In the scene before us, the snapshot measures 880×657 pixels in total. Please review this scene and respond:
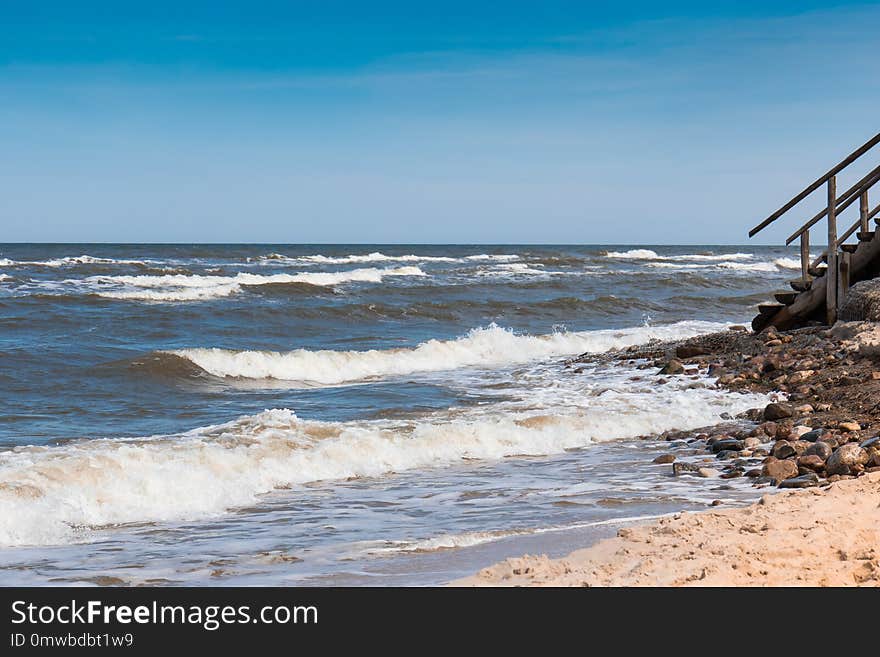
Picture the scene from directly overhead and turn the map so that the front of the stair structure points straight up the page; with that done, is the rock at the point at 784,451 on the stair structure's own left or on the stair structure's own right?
on the stair structure's own left

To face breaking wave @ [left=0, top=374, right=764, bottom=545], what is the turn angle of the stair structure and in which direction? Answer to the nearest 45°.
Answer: approximately 45° to its left

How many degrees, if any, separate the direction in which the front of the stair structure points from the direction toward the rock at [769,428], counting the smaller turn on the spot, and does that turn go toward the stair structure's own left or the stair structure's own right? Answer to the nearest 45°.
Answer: approximately 90° to the stair structure's own left

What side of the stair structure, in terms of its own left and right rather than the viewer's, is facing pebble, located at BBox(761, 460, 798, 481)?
left

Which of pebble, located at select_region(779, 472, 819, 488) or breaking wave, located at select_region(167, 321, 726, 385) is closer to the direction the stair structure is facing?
the breaking wave

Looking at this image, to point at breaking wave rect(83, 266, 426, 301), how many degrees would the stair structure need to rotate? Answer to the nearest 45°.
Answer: approximately 45° to its right

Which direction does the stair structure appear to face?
to the viewer's left

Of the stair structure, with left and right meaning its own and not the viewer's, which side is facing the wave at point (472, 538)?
left

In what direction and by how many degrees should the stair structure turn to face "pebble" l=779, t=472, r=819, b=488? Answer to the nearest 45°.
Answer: approximately 90° to its left

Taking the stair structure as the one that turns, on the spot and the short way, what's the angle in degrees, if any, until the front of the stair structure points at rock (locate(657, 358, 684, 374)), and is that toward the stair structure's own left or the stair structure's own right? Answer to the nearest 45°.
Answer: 0° — it already faces it

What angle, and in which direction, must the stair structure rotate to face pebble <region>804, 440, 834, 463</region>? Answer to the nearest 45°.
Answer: approximately 90° to its left

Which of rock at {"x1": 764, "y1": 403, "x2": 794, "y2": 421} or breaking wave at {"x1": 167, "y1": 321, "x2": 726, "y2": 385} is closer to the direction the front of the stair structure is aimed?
the breaking wave

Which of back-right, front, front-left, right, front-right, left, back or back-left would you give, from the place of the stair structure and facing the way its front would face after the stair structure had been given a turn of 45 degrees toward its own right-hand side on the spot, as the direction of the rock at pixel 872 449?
back-left

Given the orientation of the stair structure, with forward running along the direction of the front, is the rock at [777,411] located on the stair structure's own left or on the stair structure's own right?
on the stair structure's own left

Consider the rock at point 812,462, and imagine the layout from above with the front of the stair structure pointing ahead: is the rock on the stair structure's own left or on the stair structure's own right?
on the stair structure's own left
